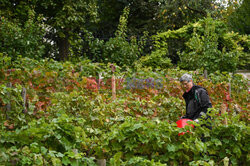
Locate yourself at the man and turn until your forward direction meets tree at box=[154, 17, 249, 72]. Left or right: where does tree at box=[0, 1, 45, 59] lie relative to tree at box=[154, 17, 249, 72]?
left

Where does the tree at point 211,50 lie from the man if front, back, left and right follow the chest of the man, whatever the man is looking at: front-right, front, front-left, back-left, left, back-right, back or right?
back-right

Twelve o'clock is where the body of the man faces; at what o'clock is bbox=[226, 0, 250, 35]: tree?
The tree is roughly at 5 o'clock from the man.

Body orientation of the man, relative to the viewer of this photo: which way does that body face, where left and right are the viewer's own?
facing the viewer and to the left of the viewer

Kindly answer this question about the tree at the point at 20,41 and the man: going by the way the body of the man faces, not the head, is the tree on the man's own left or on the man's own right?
on the man's own right

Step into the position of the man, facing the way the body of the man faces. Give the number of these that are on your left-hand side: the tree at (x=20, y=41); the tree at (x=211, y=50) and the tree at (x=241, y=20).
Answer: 0
